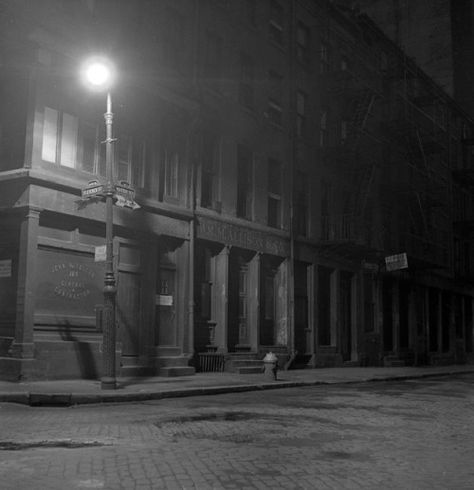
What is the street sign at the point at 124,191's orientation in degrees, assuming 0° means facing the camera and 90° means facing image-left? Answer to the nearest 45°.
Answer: approximately 315°

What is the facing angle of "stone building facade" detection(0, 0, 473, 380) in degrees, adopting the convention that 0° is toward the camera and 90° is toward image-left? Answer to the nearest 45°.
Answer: approximately 315°

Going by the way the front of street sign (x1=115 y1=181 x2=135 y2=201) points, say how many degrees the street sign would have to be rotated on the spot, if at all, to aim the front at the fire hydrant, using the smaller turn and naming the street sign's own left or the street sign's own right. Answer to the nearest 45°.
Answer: approximately 90° to the street sign's own left

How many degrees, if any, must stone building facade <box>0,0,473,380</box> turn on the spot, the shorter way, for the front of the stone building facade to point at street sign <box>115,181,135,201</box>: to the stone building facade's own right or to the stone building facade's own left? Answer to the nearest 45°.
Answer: approximately 45° to the stone building facade's own right

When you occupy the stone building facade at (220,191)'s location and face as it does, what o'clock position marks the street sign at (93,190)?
The street sign is roughly at 2 o'clock from the stone building facade.

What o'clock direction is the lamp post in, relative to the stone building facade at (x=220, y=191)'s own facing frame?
The lamp post is roughly at 2 o'clock from the stone building facade.

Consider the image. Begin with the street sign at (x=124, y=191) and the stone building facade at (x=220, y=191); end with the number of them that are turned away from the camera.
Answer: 0
